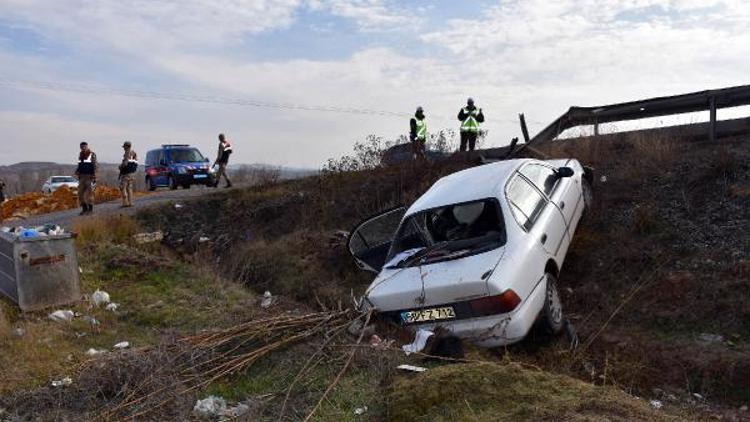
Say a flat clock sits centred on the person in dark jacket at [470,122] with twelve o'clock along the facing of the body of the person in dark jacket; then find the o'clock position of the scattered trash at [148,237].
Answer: The scattered trash is roughly at 2 o'clock from the person in dark jacket.

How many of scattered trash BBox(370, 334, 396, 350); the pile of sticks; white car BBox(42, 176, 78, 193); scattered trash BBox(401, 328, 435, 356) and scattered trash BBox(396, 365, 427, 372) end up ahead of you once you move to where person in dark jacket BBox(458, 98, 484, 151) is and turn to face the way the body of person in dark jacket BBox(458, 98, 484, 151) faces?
4

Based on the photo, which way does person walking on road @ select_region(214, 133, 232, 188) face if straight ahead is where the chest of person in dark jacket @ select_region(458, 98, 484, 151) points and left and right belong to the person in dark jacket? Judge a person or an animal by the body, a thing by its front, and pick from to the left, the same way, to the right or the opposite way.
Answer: to the left

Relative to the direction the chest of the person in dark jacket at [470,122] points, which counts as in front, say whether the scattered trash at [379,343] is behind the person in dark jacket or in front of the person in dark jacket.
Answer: in front

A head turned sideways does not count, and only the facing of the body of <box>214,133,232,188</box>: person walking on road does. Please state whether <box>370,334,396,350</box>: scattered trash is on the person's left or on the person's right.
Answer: on the person's right

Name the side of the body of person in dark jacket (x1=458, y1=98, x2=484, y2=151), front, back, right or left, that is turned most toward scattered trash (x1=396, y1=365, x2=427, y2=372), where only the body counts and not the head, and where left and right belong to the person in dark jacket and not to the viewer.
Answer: front

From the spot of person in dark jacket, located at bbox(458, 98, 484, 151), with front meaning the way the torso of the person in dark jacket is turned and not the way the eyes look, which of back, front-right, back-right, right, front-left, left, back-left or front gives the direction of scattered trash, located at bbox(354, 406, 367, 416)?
front

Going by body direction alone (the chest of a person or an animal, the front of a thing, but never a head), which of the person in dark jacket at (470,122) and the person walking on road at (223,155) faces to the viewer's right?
the person walking on road

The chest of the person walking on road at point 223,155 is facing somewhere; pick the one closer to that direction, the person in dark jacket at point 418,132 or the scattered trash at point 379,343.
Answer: the person in dark jacket

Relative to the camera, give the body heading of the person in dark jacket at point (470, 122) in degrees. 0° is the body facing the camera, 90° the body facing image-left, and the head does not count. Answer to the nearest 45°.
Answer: approximately 0°

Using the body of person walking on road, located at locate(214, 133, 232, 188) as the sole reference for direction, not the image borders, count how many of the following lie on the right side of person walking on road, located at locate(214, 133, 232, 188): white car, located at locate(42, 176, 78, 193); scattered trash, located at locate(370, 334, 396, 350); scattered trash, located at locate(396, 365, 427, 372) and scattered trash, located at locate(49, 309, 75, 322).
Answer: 3
